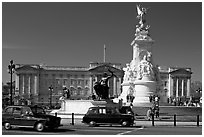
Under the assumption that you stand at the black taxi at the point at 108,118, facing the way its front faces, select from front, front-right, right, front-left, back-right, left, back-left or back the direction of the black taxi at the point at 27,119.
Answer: back-right

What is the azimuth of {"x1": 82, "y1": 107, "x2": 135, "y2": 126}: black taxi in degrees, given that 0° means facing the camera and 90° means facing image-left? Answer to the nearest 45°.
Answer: approximately 270°
